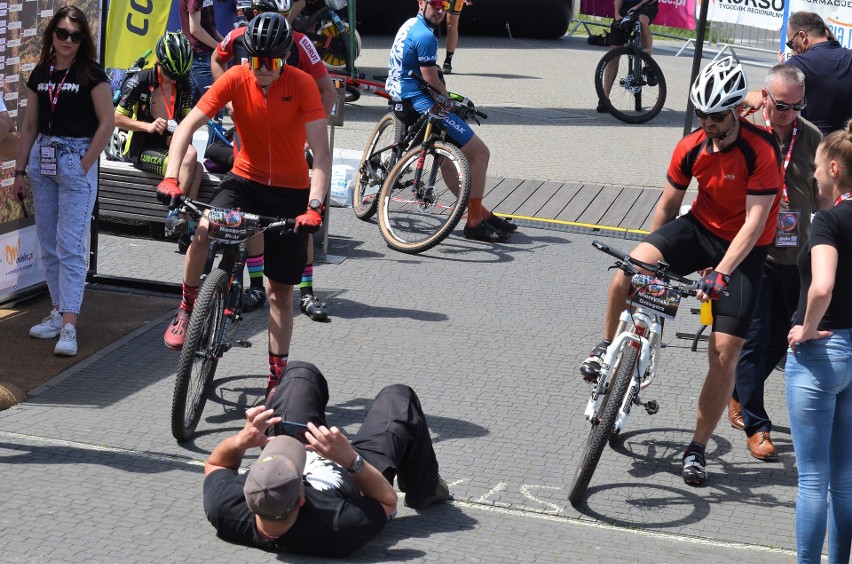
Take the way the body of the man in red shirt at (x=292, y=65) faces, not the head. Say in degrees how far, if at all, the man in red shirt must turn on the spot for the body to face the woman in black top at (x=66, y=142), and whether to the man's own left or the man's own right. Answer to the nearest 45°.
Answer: approximately 45° to the man's own right

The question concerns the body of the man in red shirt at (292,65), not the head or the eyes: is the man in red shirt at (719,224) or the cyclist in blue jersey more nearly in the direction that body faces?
the man in red shirt

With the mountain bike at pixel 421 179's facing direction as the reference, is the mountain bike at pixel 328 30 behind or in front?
behind

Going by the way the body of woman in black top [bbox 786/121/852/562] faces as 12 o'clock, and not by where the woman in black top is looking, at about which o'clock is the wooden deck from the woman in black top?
The wooden deck is roughly at 1 o'clock from the woman in black top.

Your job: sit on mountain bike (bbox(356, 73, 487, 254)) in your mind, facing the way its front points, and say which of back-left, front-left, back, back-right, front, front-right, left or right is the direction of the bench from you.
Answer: back-right

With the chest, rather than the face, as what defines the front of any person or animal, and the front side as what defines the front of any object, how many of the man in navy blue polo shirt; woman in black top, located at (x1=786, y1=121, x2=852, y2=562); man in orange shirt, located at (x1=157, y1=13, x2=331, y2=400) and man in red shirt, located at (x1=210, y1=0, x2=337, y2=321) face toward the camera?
2

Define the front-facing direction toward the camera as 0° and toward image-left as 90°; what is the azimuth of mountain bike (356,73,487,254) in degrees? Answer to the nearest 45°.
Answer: approximately 315°
